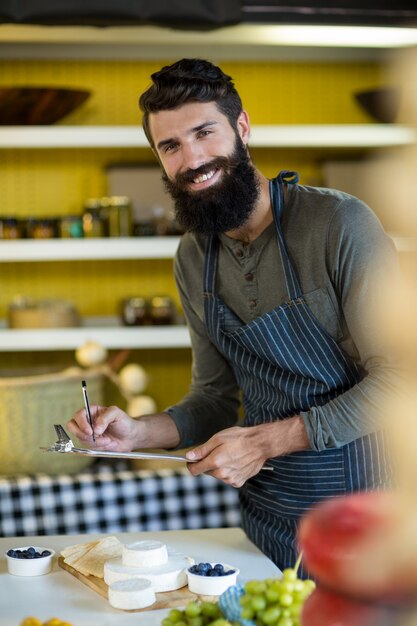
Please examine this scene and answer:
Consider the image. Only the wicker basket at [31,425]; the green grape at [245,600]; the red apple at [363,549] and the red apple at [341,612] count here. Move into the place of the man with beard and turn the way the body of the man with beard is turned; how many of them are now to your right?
1

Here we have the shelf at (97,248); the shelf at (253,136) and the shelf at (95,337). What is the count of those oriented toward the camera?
3

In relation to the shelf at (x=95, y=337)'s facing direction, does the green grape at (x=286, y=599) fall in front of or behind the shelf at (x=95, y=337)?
in front

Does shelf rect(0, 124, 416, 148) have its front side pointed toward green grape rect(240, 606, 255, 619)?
yes

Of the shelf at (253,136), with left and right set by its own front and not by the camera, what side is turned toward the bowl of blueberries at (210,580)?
front

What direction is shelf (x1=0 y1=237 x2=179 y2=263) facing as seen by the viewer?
toward the camera

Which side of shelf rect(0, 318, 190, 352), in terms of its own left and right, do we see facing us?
front

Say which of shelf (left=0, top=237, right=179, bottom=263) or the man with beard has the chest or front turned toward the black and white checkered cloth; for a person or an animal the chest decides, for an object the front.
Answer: the shelf

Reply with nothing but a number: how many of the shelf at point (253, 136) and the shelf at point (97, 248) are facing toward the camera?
2

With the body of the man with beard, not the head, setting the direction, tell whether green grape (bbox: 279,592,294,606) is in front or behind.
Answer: in front

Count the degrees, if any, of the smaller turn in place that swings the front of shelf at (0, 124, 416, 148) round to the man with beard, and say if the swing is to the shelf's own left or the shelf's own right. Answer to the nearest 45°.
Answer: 0° — it already faces them
